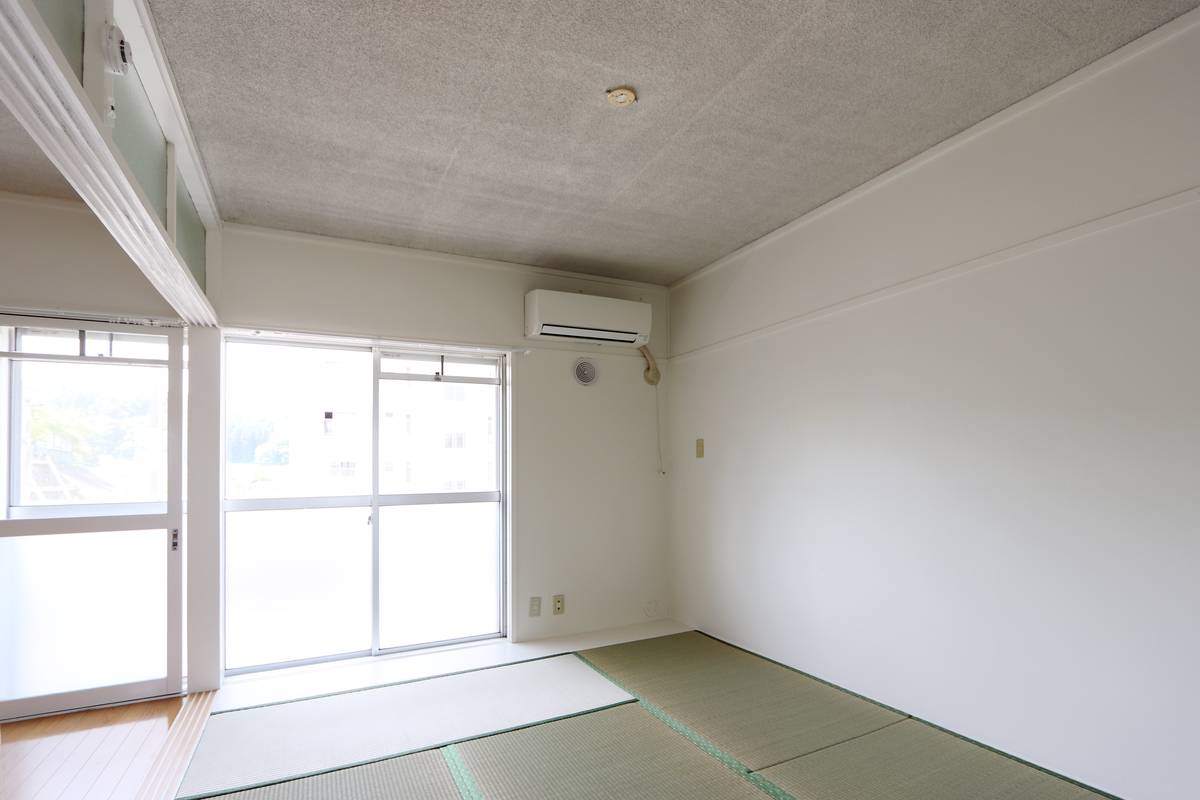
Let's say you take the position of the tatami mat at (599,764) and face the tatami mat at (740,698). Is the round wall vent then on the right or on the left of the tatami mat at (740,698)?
left

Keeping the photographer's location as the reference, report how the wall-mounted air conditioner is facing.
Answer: facing the viewer and to the right of the viewer

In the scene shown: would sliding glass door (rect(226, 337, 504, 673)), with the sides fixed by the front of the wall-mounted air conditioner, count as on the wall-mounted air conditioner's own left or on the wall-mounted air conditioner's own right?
on the wall-mounted air conditioner's own right

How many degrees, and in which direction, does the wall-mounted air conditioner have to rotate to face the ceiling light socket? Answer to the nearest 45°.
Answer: approximately 45° to its right
